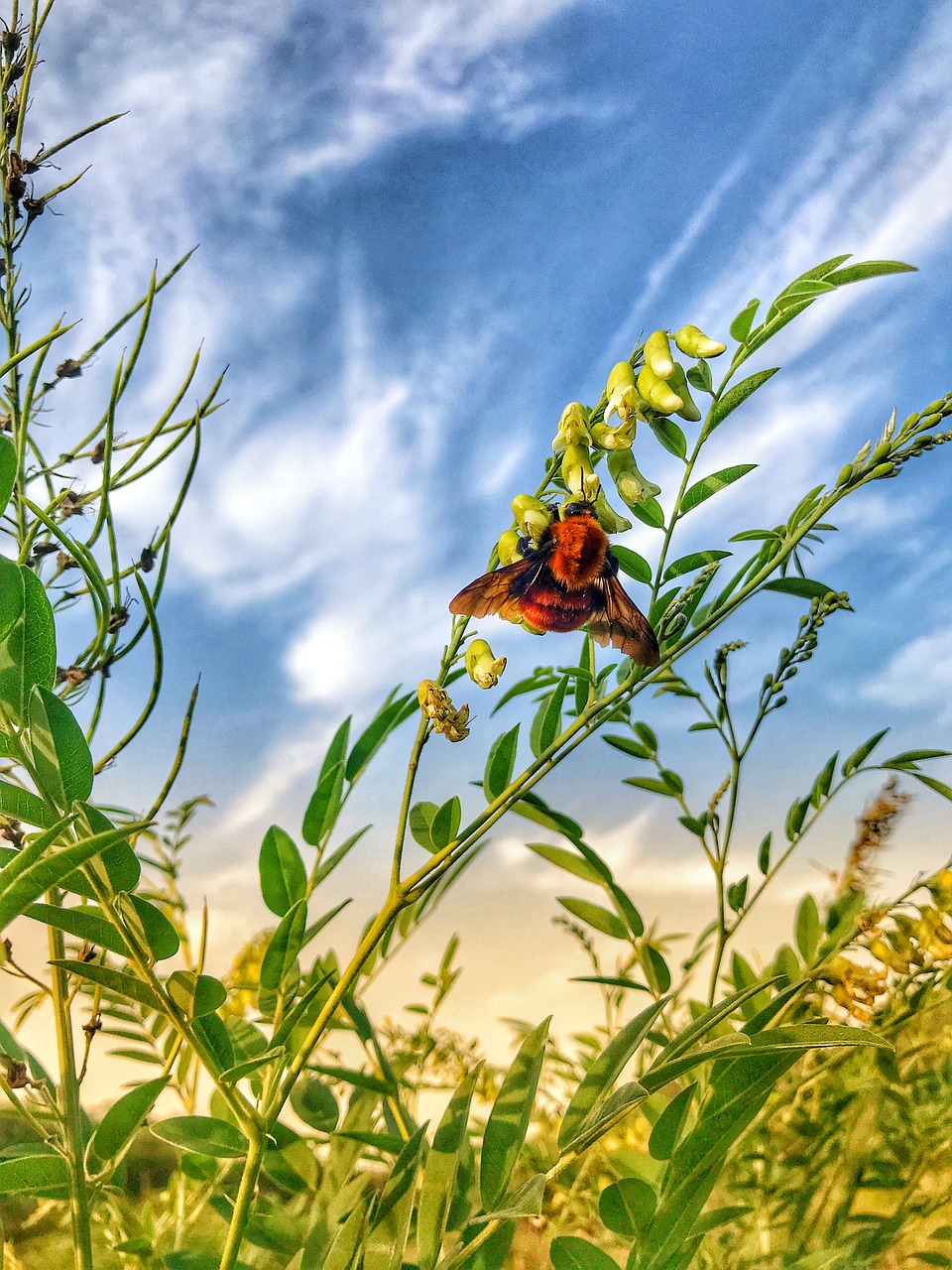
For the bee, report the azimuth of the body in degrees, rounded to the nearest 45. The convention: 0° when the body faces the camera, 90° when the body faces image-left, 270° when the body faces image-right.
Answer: approximately 180°
